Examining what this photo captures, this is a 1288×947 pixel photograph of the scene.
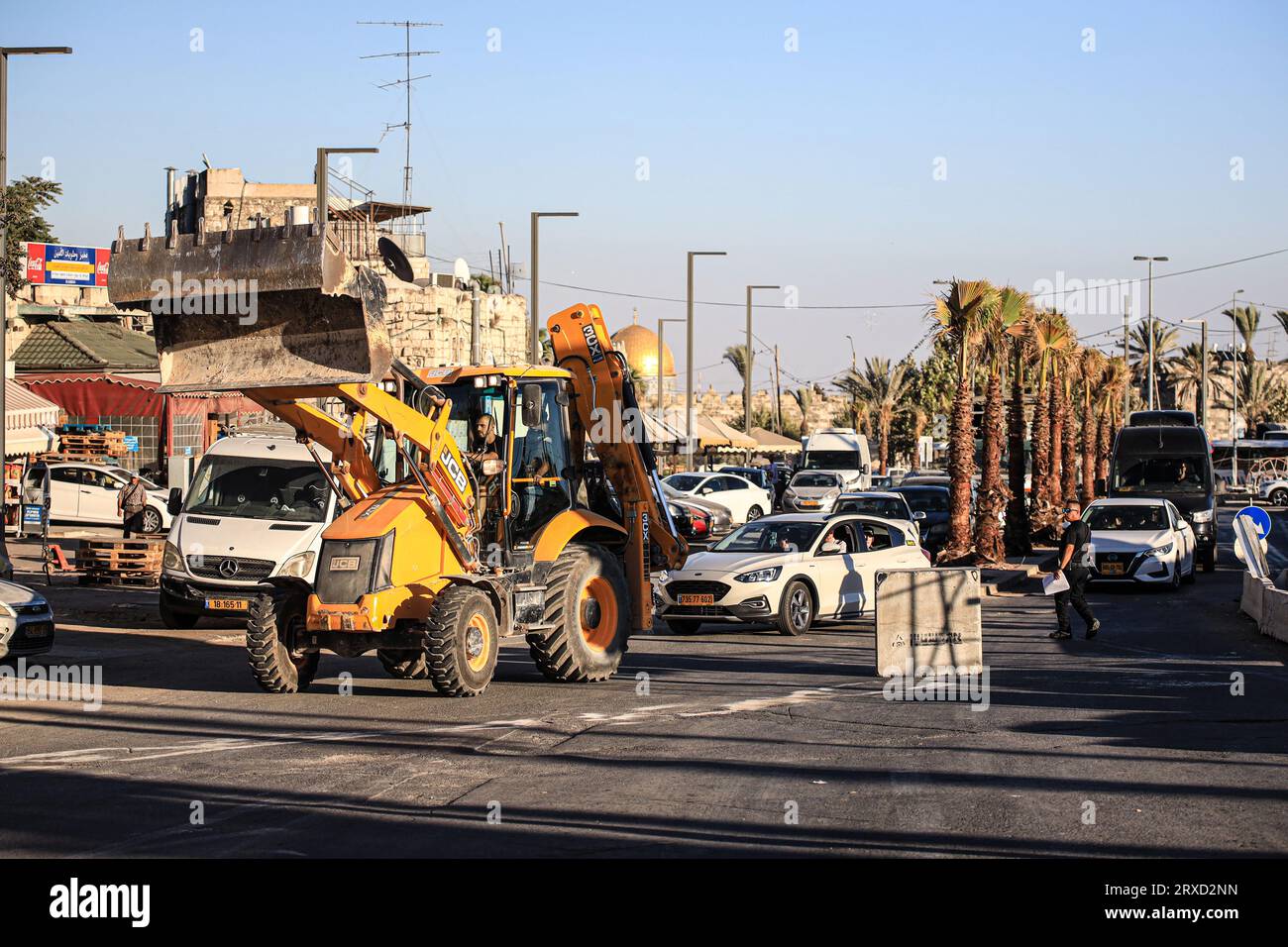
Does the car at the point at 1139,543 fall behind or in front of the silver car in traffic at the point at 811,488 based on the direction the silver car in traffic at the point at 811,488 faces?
in front

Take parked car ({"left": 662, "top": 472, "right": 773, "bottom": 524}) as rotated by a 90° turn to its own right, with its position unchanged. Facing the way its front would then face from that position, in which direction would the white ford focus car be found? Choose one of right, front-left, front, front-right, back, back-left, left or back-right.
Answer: back-left

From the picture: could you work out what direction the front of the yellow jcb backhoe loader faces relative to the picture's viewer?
facing the viewer and to the left of the viewer

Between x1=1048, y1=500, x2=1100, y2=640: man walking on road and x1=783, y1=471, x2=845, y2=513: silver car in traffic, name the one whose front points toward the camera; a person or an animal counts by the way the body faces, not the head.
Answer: the silver car in traffic

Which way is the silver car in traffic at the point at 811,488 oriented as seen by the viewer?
toward the camera

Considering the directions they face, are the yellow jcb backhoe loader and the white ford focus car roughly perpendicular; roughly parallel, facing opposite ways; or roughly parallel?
roughly parallel

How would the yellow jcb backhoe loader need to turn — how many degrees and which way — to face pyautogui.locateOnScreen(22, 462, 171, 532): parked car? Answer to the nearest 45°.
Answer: approximately 135° to its right

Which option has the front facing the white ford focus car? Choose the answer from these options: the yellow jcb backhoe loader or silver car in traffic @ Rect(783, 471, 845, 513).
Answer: the silver car in traffic

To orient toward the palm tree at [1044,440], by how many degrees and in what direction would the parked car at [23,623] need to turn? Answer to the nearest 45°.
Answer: approximately 90° to its left

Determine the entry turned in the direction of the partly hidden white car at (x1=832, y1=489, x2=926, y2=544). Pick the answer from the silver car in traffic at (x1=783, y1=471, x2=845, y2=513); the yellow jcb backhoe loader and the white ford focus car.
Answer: the silver car in traffic at (x1=783, y1=471, x2=845, y2=513)

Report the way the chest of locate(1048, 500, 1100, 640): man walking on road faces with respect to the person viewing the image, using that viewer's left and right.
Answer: facing to the left of the viewer

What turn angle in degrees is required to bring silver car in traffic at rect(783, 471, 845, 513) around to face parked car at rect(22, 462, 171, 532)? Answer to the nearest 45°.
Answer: approximately 45° to its right

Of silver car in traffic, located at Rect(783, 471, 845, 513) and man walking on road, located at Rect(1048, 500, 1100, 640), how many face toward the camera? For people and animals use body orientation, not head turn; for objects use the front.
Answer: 1

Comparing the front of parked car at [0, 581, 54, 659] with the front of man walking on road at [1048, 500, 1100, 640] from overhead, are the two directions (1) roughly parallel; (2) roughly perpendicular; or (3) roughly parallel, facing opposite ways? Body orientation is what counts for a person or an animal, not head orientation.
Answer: roughly parallel, facing opposite ways

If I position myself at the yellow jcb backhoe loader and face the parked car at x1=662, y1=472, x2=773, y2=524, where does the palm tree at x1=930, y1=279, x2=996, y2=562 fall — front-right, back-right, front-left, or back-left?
front-right
